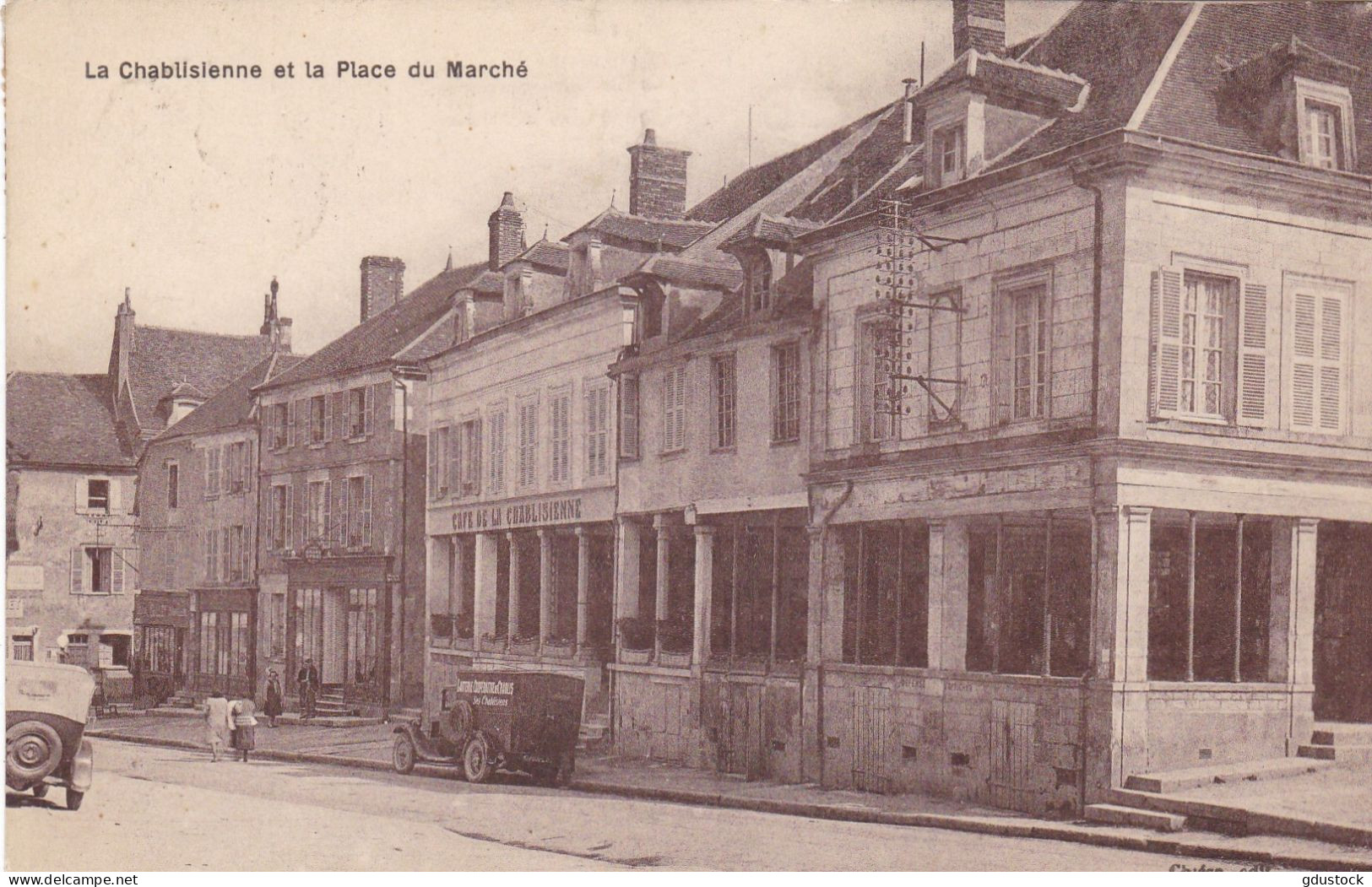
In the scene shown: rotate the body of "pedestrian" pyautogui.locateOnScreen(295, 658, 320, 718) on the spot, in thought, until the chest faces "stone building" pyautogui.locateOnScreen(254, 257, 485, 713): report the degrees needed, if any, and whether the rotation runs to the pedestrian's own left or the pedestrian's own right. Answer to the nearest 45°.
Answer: approximately 180°

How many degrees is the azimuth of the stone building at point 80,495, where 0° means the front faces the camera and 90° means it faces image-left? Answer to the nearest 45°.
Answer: approximately 0°

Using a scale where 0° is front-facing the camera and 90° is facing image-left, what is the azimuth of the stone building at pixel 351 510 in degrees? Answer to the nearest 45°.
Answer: approximately 45°
